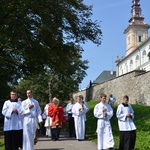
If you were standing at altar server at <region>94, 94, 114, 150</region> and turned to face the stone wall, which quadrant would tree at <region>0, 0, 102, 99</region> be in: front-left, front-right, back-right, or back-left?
front-left

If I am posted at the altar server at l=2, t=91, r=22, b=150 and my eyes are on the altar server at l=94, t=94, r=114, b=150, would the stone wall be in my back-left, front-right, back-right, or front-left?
front-left

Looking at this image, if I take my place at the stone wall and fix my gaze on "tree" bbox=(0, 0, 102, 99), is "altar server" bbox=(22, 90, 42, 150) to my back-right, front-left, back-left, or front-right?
front-left

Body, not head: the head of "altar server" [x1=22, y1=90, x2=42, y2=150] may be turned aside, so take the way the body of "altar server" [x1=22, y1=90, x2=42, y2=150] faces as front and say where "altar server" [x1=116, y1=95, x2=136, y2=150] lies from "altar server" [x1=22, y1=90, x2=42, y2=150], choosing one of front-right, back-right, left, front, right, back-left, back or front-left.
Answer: left

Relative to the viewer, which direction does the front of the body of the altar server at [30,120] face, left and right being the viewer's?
facing the viewer

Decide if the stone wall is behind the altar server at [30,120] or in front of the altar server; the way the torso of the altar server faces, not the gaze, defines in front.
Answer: behind

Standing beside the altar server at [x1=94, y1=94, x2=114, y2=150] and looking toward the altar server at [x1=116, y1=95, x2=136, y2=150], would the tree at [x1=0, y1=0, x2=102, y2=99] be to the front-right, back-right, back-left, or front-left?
back-left

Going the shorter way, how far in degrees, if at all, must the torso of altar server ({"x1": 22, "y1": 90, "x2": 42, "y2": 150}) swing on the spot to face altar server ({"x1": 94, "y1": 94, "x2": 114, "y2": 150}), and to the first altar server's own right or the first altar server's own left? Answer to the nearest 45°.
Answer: approximately 90° to the first altar server's own left

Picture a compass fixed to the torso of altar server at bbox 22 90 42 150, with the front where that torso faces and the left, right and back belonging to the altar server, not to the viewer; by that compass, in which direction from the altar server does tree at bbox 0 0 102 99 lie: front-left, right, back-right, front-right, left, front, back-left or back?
back
